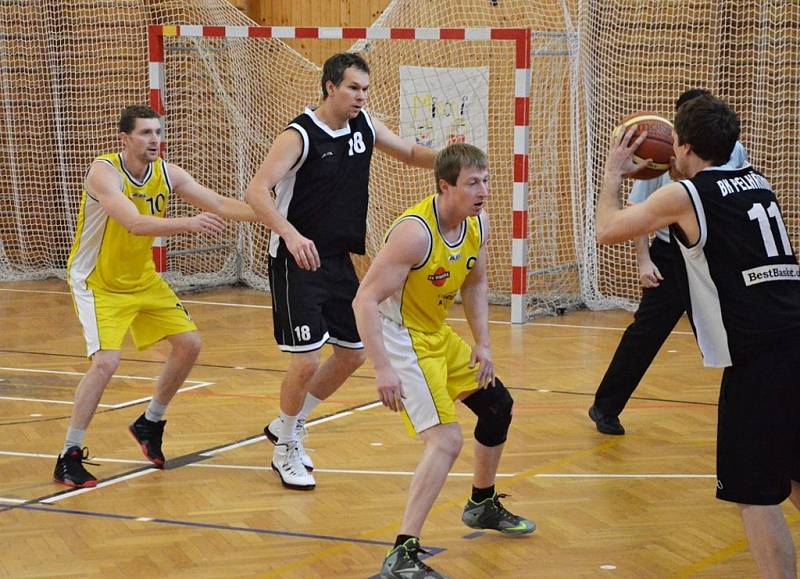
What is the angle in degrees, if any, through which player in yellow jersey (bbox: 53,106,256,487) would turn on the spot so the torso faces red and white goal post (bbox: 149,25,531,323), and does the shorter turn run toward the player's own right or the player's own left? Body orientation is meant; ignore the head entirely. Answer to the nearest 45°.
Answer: approximately 135° to the player's own left

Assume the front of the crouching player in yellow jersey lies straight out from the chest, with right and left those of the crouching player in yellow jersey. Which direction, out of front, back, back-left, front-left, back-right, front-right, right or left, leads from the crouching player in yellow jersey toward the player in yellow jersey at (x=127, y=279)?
back

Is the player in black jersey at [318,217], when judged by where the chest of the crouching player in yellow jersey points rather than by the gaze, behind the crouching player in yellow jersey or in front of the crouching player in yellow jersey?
behind

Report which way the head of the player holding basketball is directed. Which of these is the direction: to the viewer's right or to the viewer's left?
to the viewer's left

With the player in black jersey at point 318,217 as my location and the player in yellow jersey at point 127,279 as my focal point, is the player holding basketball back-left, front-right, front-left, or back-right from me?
back-left

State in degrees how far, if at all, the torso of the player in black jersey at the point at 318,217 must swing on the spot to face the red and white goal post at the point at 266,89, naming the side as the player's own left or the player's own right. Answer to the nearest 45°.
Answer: approximately 135° to the player's own left

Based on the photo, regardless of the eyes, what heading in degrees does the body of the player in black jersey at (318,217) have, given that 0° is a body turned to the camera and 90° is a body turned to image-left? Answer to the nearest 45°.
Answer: approximately 315°

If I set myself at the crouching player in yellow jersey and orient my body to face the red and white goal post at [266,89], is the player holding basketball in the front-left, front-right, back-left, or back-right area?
back-right

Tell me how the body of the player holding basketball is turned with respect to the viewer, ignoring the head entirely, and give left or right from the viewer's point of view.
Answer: facing away from the viewer and to the left of the viewer

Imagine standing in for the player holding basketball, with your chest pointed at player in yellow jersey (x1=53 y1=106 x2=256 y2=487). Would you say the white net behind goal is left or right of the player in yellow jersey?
right

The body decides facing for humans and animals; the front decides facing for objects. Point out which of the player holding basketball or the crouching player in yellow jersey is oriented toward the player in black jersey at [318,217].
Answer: the player holding basketball

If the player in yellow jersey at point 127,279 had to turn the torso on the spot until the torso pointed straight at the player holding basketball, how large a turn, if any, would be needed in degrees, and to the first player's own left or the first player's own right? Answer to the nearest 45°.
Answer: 0° — they already face them

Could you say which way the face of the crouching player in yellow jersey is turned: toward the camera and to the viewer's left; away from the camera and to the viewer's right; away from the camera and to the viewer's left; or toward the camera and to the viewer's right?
toward the camera and to the viewer's right

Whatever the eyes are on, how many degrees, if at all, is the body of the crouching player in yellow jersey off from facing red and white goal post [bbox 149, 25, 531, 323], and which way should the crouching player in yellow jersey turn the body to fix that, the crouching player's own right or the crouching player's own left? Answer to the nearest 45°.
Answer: approximately 135° to the crouching player's own left

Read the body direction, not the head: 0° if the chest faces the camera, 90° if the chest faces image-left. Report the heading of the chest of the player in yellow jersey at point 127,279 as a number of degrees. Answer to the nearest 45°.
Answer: approximately 315°
